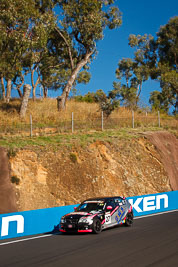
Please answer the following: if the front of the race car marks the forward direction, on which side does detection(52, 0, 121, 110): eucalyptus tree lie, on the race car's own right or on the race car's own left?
on the race car's own right

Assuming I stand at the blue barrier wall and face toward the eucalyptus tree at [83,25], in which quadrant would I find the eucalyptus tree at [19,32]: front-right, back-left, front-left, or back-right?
front-left

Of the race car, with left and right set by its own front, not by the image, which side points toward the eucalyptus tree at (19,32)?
right

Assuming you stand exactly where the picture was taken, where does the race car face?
facing the viewer and to the left of the viewer
